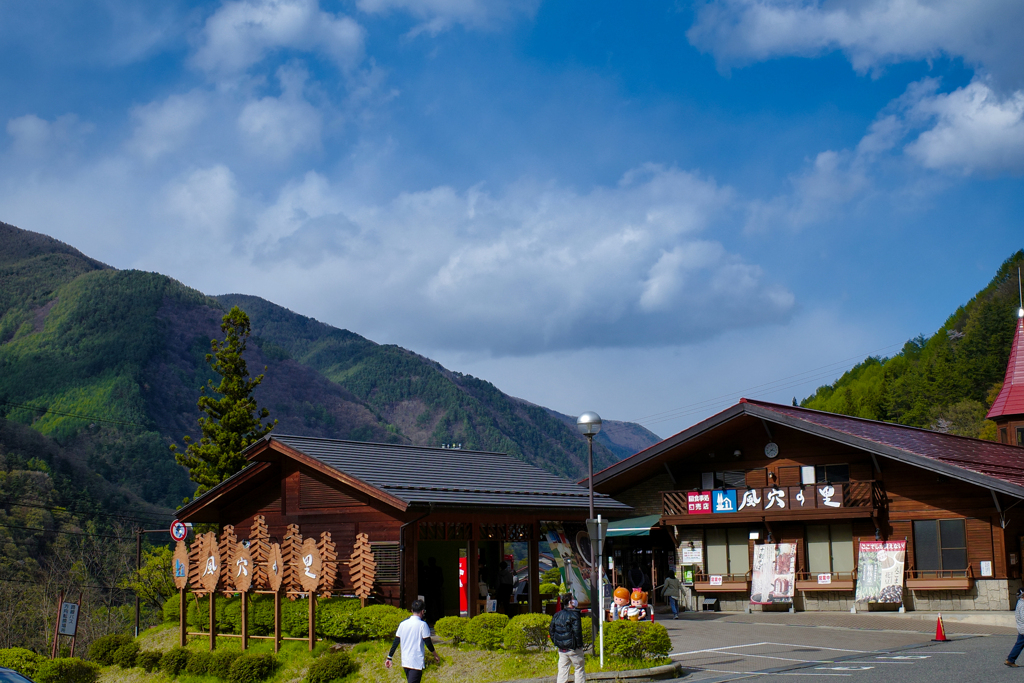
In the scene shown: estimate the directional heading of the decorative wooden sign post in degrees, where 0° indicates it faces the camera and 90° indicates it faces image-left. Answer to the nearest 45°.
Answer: approximately 0°

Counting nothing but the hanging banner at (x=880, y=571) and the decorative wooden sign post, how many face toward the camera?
2

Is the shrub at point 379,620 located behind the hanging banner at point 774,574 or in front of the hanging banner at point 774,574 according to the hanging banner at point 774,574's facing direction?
in front

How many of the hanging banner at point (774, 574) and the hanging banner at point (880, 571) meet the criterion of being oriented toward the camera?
2

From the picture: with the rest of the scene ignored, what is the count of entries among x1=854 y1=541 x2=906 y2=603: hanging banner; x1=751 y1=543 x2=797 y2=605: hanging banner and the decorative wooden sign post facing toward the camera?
3

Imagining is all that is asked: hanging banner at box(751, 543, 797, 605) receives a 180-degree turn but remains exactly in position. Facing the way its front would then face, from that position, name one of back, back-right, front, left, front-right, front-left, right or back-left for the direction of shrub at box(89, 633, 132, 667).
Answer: back-left

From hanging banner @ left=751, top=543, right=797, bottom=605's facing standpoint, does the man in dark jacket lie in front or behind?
in front

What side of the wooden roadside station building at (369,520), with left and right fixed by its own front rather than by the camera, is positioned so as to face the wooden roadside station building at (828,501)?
left

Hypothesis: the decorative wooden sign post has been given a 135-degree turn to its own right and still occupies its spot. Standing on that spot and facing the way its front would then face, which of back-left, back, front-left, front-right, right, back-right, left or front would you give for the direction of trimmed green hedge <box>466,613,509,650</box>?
back
